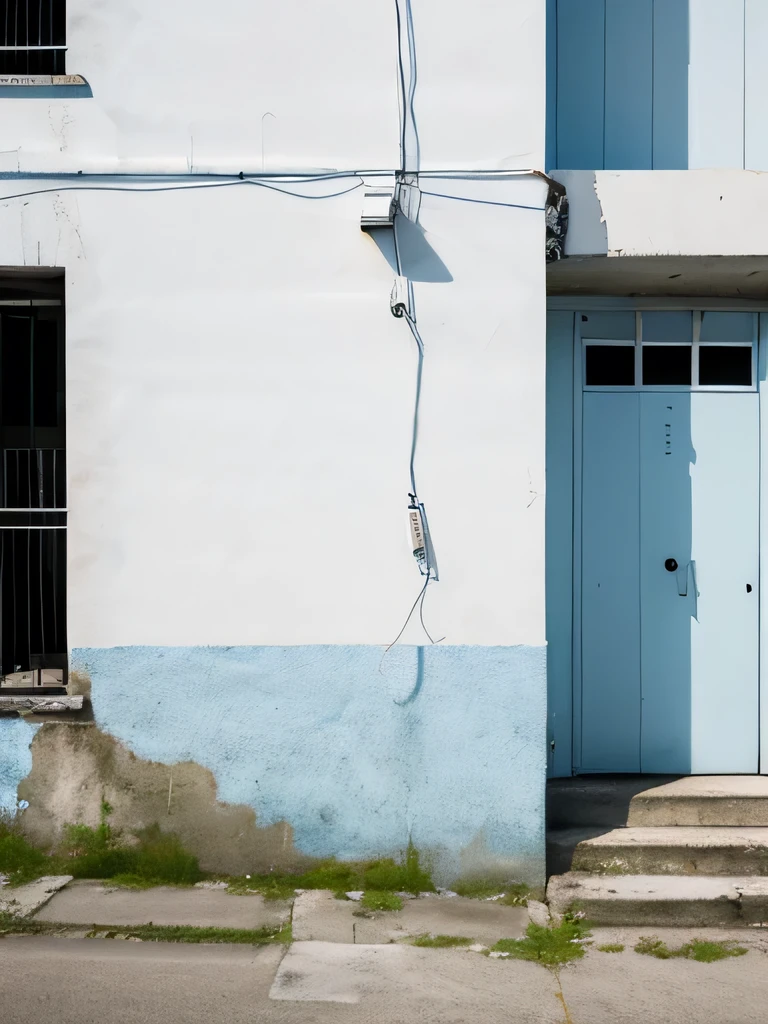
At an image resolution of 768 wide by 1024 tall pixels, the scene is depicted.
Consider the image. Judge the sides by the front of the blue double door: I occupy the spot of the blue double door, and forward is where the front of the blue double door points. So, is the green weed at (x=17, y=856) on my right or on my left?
on my right

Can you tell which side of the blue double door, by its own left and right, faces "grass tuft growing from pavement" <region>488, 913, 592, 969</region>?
front

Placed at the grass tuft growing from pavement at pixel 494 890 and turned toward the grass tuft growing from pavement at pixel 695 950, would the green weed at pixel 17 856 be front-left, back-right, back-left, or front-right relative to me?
back-right

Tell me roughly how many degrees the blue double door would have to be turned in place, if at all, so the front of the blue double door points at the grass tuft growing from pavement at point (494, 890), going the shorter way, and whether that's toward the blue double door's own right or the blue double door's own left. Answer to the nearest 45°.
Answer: approximately 45° to the blue double door's own right

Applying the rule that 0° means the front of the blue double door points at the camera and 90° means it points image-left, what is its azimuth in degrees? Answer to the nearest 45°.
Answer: approximately 0°

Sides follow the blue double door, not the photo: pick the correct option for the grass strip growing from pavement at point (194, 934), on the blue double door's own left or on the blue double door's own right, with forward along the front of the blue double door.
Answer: on the blue double door's own right

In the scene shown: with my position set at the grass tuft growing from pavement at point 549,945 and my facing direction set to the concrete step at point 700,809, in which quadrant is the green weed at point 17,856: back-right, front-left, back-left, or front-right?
back-left
